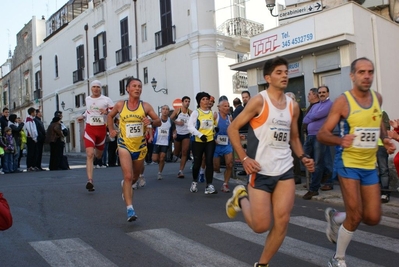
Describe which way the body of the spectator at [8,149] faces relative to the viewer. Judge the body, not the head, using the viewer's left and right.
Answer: facing the viewer and to the right of the viewer

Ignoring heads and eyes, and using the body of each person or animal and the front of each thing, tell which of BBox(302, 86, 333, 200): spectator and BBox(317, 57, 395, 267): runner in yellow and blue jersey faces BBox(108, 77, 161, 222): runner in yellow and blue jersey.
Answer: the spectator

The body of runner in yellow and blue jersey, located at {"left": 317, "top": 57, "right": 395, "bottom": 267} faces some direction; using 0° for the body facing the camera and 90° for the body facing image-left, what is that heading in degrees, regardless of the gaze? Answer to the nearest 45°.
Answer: approximately 315°

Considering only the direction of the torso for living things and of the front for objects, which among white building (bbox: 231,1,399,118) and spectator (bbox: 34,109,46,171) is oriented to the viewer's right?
the spectator

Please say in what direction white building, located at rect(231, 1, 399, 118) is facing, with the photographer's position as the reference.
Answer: facing the viewer and to the left of the viewer

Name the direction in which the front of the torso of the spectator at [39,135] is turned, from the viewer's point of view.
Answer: to the viewer's right

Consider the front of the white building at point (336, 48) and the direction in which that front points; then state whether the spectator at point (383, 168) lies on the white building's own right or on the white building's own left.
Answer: on the white building's own left

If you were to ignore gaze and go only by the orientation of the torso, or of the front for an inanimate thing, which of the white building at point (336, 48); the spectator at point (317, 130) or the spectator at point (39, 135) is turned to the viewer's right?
the spectator at point (39, 135)

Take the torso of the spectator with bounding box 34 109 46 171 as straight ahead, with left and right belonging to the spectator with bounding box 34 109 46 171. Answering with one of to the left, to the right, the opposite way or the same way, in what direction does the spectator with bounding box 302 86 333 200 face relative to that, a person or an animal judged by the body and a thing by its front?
the opposite way

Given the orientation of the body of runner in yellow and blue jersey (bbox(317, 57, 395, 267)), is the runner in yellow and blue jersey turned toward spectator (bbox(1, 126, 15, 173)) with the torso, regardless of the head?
no

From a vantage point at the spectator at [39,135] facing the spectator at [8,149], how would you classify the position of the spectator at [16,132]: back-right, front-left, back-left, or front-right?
front-right
